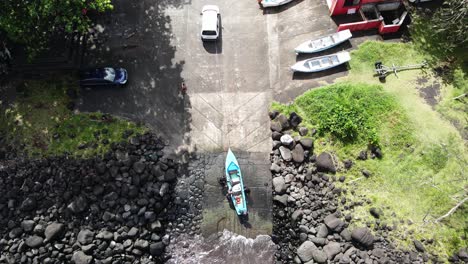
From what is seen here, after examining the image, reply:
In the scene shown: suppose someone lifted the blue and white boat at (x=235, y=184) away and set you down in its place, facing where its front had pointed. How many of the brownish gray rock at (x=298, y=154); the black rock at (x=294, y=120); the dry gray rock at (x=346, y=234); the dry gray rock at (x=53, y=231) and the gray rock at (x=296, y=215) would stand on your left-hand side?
1

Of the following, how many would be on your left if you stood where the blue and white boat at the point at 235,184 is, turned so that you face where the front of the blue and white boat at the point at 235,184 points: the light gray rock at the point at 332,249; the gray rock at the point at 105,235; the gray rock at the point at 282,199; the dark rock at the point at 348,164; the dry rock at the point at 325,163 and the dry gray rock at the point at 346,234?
1

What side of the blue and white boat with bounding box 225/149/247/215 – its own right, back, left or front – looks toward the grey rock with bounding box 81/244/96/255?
left

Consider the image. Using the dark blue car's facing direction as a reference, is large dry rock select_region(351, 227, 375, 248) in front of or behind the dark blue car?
in front

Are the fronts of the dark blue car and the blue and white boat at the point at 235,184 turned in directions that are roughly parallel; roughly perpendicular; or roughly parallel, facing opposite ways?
roughly perpendicular

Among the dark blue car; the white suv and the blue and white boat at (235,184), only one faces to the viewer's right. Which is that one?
the dark blue car

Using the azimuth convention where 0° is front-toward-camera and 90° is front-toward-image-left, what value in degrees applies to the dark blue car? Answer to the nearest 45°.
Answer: approximately 270°

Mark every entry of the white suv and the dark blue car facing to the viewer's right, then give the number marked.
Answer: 1

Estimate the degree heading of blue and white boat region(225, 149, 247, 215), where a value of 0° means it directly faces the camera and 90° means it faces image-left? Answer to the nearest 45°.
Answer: approximately 180°
